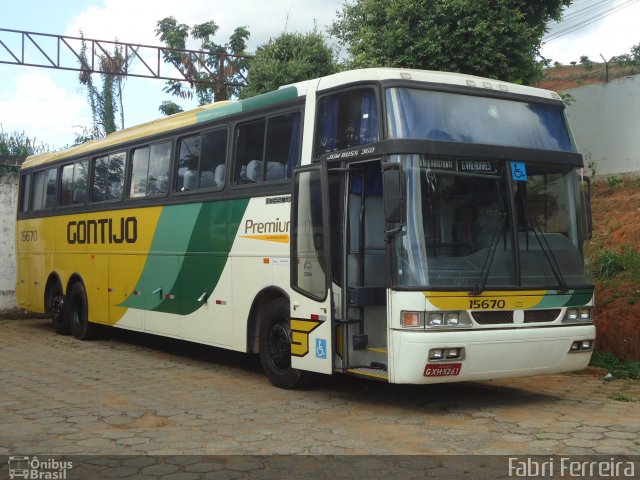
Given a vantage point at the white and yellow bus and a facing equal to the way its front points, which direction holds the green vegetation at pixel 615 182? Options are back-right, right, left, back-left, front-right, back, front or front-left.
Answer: left

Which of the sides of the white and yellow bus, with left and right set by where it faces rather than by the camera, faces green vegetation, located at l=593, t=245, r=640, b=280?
left

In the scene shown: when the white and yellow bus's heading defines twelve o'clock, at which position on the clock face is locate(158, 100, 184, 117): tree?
The tree is roughly at 7 o'clock from the white and yellow bus.

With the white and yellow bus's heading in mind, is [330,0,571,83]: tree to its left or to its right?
on its left

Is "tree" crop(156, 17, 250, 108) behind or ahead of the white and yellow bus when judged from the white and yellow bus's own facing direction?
behind

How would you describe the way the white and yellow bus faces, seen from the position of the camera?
facing the viewer and to the right of the viewer

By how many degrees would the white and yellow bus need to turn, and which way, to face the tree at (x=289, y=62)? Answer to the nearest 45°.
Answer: approximately 135° to its left
